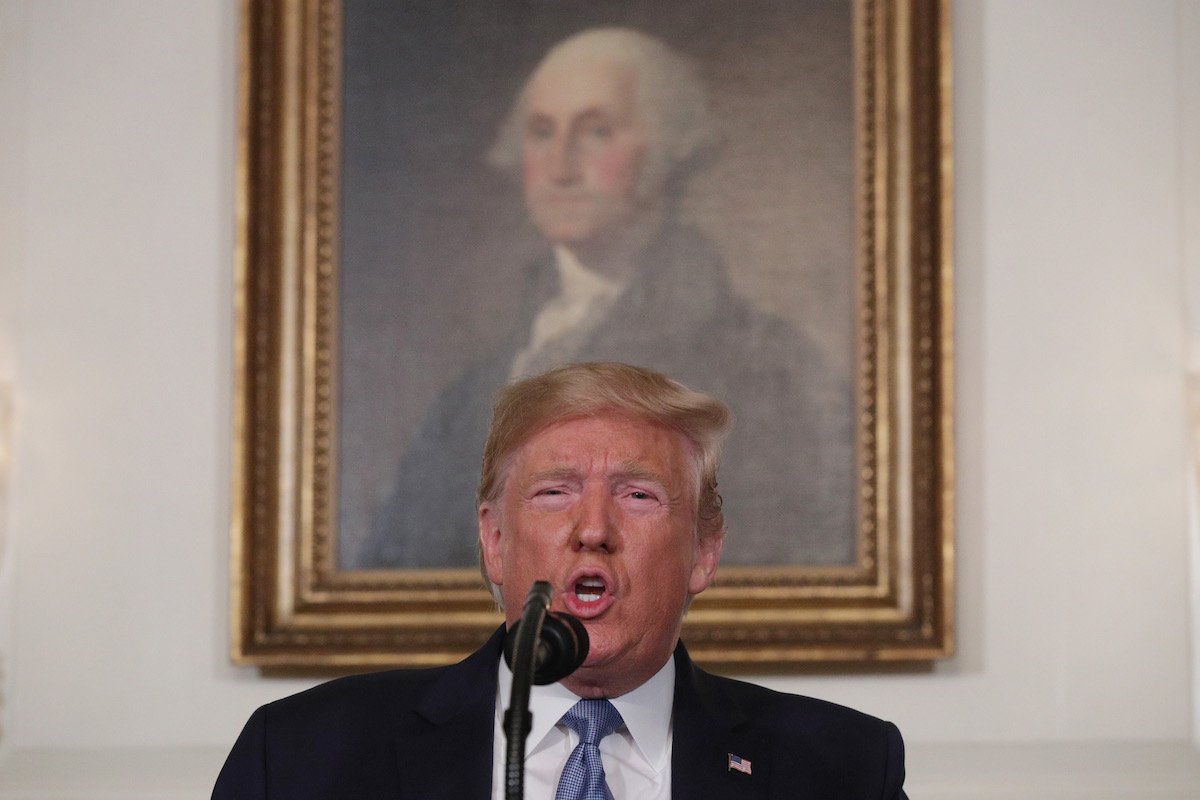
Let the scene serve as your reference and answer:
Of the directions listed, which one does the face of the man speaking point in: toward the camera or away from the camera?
toward the camera

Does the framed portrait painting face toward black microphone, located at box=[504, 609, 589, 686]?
yes

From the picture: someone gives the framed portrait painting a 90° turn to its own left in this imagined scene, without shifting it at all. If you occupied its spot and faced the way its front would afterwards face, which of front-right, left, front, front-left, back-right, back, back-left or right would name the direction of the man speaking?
right

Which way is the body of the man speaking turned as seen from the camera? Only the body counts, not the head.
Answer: toward the camera

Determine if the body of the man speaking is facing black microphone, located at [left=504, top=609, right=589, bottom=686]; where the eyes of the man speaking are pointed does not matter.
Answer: yes

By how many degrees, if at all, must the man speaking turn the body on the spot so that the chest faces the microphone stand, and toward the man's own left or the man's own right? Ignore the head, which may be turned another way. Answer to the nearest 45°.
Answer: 0° — they already face it

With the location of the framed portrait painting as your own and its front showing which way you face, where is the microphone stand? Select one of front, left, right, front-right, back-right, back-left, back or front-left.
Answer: front

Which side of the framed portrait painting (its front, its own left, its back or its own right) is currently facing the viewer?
front
